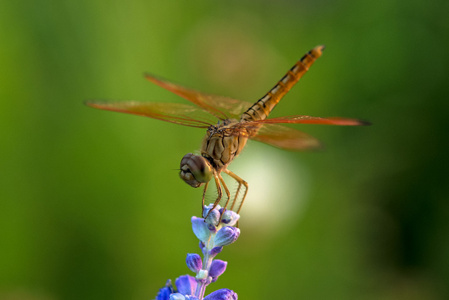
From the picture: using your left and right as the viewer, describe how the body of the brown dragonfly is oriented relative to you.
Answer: facing the viewer and to the left of the viewer
